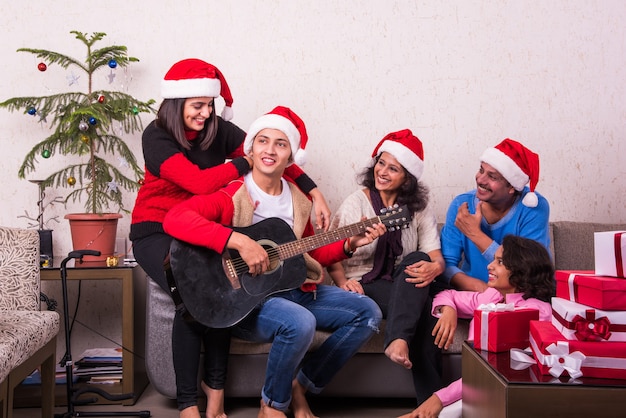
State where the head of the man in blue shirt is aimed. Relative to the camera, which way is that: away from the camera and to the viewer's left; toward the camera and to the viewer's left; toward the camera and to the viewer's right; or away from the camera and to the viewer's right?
toward the camera and to the viewer's left

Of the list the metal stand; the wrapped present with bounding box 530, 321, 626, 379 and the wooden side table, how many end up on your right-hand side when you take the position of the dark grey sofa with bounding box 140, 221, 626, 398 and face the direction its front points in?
2

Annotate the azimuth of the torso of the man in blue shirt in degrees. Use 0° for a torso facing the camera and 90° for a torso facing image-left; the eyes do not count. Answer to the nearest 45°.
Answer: approximately 45°

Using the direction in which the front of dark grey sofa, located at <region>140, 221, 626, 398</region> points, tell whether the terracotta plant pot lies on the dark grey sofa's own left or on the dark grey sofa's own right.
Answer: on the dark grey sofa's own right

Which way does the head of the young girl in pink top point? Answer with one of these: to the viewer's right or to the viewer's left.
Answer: to the viewer's left

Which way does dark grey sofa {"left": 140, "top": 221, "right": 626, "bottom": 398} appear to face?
toward the camera
